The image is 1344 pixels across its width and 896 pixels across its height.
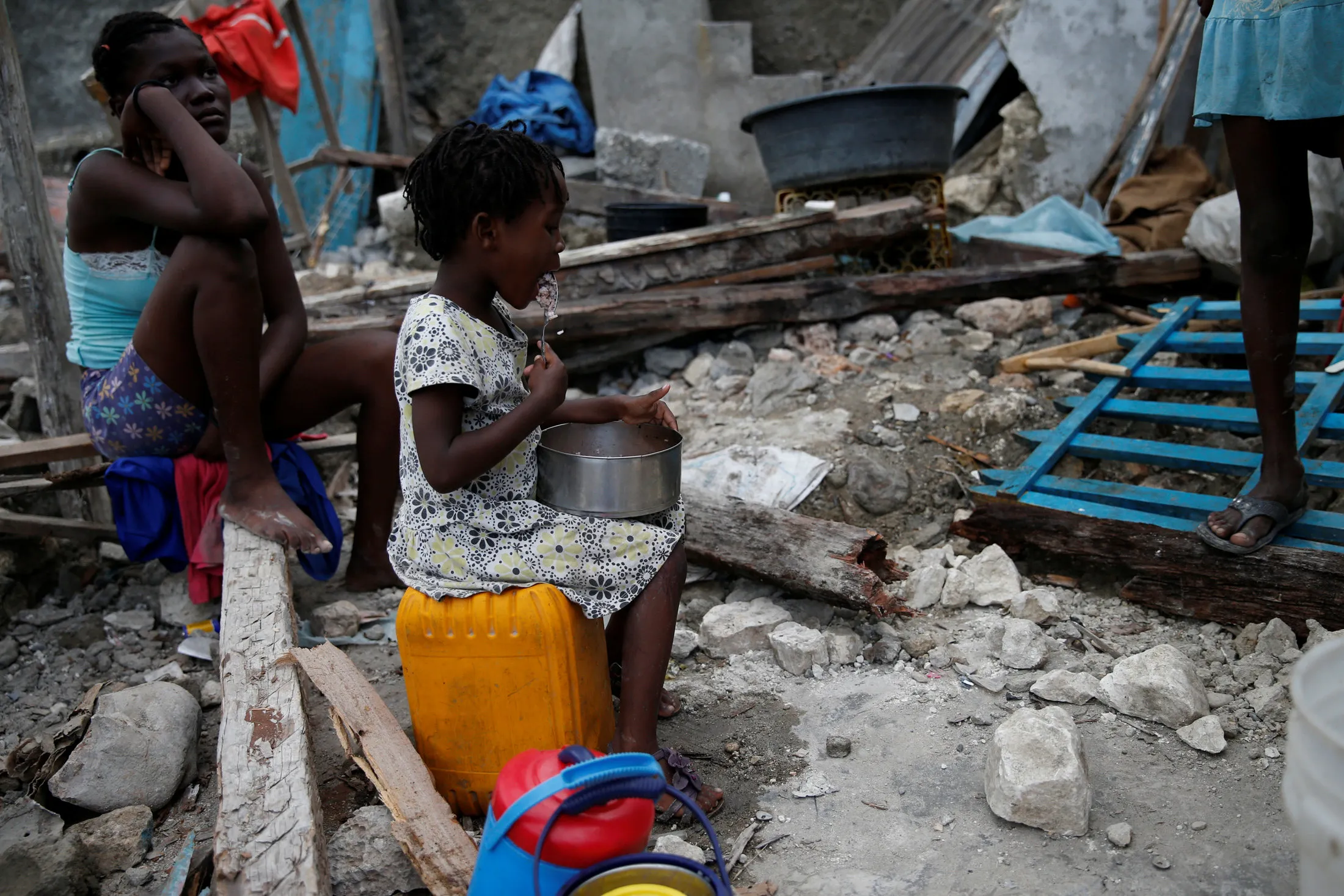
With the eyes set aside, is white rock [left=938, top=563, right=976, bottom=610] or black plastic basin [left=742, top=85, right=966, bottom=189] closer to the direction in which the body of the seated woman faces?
the white rock

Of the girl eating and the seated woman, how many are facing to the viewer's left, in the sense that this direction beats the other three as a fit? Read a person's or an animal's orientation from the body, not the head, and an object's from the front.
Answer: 0

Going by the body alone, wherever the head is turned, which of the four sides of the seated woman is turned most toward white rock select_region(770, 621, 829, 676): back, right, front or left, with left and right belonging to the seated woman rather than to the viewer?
front

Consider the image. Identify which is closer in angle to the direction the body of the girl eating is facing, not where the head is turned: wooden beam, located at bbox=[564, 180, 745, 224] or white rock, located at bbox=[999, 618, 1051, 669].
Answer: the white rock

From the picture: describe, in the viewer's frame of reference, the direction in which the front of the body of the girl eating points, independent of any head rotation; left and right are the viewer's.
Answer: facing to the right of the viewer

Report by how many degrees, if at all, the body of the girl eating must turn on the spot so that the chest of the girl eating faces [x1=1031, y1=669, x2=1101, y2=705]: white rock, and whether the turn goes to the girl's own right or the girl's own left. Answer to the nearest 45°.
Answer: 0° — they already face it

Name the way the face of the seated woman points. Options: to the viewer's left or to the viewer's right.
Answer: to the viewer's right

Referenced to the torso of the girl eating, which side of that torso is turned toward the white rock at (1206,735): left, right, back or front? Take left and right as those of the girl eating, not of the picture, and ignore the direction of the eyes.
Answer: front

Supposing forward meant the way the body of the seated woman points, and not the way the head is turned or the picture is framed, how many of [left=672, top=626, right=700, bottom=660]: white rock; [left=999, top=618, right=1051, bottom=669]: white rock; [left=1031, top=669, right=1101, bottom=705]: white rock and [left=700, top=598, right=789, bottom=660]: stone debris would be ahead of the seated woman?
4

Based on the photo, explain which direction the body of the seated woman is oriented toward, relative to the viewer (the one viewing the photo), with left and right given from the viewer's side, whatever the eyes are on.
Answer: facing the viewer and to the right of the viewer

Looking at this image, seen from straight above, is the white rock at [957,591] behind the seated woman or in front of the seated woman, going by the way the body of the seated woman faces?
in front

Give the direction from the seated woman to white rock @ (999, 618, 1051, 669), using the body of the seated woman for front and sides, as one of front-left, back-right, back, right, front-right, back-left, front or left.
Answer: front

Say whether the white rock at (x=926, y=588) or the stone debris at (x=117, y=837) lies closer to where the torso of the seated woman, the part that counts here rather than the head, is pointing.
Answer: the white rock

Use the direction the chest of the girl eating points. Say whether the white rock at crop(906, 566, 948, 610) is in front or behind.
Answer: in front

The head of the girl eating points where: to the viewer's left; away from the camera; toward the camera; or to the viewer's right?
to the viewer's right

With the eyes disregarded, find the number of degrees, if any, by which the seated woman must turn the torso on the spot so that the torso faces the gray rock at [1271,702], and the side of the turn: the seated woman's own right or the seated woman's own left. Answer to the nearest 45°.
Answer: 0° — they already face it
